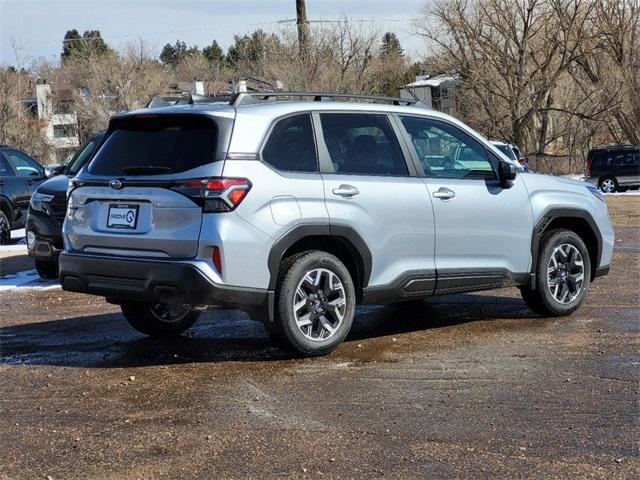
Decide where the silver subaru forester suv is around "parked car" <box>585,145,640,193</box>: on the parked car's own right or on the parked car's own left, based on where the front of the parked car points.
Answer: on the parked car's own right

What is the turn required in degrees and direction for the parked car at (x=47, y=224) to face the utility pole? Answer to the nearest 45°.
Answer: approximately 135° to its right

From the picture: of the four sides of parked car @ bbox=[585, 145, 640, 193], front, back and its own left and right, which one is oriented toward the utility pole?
back

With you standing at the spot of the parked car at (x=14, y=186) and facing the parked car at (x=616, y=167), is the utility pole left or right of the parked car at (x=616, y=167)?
left

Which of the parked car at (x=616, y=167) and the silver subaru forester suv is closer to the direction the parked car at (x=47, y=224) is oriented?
the silver subaru forester suv

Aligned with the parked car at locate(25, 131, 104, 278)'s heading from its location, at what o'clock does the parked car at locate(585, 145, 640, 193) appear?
the parked car at locate(585, 145, 640, 193) is roughly at 6 o'clock from the parked car at locate(25, 131, 104, 278).

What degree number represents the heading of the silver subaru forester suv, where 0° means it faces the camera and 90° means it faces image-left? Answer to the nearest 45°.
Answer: approximately 225°

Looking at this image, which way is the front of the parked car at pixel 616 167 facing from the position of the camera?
facing to the right of the viewer

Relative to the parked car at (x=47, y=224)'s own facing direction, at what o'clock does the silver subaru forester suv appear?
The silver subaru forester suv is roughly at 10 o'clock from the parked car.
